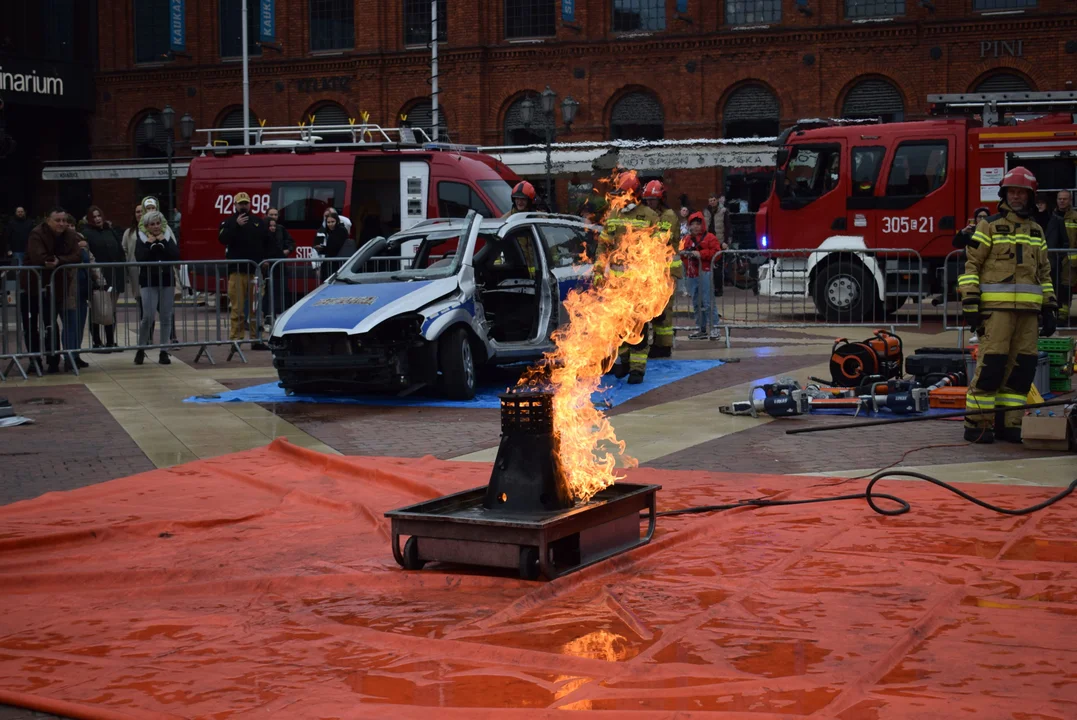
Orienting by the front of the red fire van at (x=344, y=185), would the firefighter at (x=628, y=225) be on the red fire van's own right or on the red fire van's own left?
on the red fire van's own right

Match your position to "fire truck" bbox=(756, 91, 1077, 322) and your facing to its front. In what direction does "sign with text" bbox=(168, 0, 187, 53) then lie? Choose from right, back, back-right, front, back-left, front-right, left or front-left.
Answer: front-right

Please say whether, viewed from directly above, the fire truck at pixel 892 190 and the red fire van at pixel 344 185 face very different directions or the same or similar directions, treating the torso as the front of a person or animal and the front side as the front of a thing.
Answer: very different directions

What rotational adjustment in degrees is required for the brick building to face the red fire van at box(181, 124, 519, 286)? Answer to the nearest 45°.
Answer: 0° — it already faces it

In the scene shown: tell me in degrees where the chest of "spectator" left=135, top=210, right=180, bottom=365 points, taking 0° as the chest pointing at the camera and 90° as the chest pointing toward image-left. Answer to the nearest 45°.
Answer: approximately 0°

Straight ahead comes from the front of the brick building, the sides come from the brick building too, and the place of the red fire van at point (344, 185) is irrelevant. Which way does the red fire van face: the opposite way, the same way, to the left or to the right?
to the left

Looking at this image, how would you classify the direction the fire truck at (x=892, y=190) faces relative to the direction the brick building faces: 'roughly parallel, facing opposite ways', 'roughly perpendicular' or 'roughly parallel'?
roughly perpendicular

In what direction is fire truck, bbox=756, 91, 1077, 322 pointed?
to the viewer's left

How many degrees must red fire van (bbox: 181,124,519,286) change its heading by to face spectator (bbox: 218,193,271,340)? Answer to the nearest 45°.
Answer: approximately 90° to its right

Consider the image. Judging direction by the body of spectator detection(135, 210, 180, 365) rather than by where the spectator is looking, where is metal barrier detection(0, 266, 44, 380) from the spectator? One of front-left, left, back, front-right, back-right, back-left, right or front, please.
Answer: front-right

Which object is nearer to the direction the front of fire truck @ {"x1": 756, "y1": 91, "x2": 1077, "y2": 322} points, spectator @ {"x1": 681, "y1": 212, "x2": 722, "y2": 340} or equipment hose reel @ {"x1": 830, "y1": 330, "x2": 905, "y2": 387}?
the spectator

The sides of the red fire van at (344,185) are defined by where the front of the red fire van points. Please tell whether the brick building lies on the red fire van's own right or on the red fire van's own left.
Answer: on the red fire van's own left

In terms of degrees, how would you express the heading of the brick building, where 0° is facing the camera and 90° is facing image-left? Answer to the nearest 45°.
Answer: approximately 0°

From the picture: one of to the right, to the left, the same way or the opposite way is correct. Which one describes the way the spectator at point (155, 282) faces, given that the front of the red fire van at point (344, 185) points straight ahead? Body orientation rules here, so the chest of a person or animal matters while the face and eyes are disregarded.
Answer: to the right

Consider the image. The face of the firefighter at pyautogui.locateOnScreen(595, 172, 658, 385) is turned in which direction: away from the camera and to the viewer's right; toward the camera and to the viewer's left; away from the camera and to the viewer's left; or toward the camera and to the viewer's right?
toward the camera and to the viewer's left
